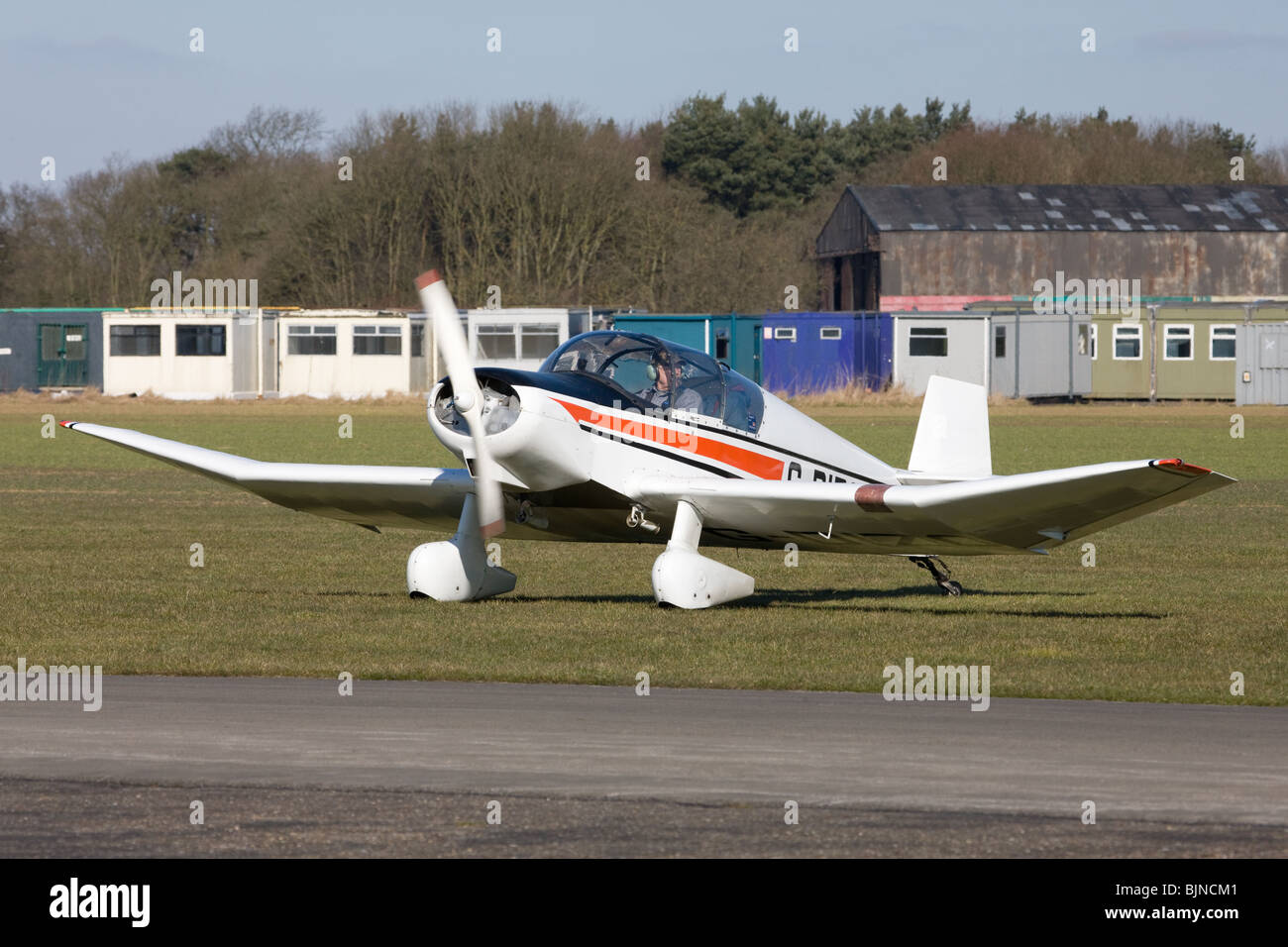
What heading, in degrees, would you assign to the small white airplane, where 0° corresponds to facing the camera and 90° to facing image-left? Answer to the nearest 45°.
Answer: approximately 45°
